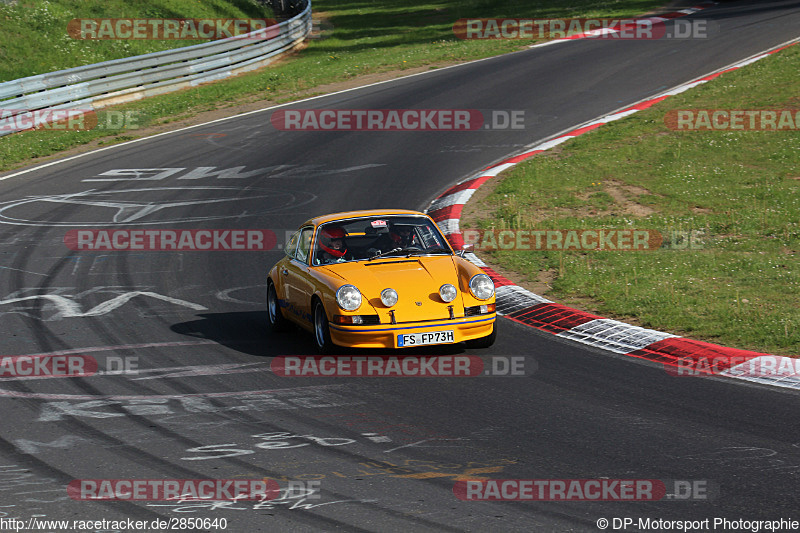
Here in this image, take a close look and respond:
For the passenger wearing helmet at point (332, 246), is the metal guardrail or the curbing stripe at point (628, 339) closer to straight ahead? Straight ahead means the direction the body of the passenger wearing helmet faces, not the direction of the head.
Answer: the curbing stripe

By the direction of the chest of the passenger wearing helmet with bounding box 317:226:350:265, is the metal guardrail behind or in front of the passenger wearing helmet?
behind

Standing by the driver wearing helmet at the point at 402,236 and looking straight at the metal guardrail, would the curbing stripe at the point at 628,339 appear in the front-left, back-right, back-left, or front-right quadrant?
back-right

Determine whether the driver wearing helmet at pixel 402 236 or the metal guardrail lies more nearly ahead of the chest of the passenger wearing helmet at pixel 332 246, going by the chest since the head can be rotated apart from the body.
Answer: the driver wearing helmet

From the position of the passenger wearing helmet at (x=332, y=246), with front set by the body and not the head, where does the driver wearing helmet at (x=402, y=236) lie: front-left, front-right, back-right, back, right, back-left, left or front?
front-left

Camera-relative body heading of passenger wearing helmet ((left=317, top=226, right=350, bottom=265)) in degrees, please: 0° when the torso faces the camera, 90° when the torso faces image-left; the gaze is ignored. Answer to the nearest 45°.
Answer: approximately 315°

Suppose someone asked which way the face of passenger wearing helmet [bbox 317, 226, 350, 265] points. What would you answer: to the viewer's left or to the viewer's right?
to the viewer's right
